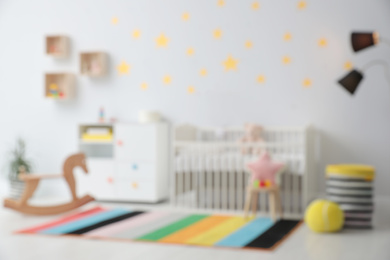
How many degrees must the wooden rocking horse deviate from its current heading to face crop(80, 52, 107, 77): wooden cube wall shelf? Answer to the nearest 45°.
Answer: approximately 90° to its left

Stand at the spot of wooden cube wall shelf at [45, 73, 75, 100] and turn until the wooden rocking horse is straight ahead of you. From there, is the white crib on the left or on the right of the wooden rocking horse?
left

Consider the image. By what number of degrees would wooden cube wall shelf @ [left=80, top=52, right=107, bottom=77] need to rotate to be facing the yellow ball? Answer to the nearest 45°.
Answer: approximately 45° to its left

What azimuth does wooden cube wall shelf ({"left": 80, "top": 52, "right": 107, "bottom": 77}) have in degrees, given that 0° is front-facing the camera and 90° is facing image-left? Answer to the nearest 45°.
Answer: approximately 0°

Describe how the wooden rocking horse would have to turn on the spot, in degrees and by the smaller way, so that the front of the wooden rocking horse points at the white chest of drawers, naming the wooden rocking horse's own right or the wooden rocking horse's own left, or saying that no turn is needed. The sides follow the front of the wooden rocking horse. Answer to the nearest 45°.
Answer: approximately 45° to the wooden rocking horse's own left

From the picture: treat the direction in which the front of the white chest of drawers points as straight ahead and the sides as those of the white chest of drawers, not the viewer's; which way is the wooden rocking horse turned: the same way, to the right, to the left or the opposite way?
to the left

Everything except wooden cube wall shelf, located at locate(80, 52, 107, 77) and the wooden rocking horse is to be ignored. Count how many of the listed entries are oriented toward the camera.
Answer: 1

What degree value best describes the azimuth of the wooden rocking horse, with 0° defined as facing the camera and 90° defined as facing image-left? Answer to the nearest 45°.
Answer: approximately 270°

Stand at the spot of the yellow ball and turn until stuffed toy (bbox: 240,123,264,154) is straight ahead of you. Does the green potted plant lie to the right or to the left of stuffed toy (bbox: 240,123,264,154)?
left

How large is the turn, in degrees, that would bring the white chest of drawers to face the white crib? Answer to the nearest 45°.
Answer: approximately 45° to its left
